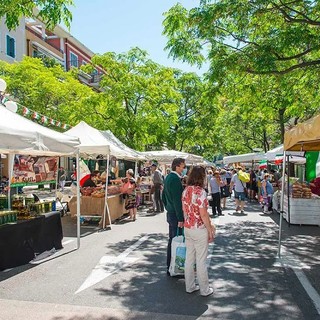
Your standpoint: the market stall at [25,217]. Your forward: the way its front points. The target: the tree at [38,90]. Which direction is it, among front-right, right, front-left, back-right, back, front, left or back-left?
back-left

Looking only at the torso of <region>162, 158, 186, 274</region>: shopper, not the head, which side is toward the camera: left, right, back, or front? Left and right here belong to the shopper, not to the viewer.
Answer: right

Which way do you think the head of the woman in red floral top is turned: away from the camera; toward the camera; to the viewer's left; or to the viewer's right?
away from the camera

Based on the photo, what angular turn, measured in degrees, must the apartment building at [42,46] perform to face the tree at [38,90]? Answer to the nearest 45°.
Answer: approximately 45° to its right

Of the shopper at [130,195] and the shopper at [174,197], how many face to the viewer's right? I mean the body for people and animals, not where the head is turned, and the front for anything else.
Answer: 1

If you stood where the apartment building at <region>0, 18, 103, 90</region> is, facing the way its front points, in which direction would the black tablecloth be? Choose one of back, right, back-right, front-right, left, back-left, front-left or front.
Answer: front-right

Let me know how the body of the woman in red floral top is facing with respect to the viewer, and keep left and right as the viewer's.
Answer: facing away from the viewer and to the right of the viewer

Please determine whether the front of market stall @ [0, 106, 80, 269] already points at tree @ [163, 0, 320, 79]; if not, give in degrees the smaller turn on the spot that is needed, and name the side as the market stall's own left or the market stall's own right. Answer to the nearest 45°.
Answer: approximately 45° to the market stall's own left
